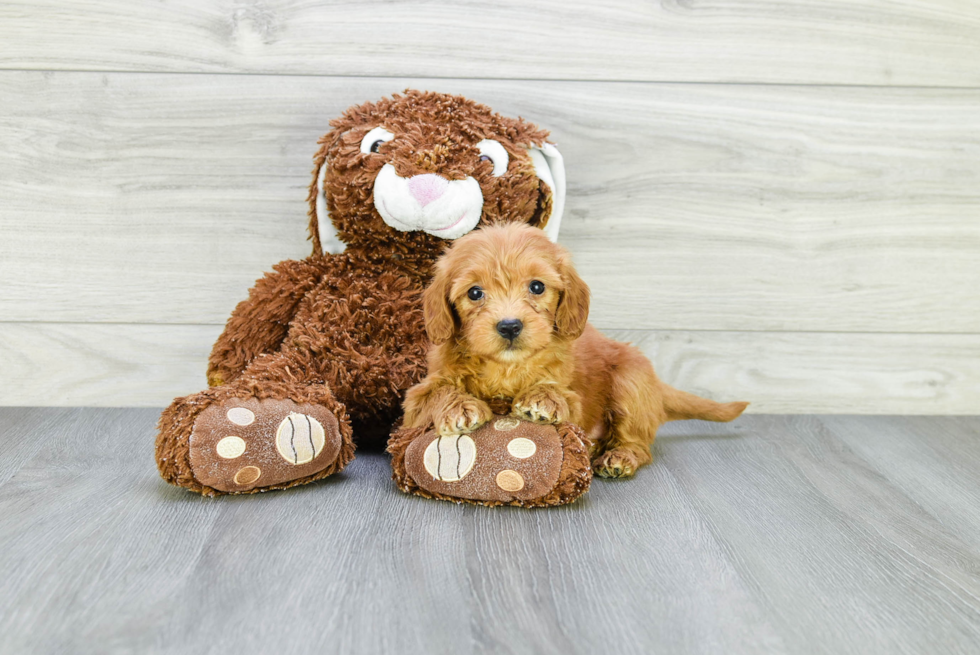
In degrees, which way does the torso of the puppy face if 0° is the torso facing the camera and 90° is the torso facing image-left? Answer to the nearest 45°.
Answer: approximately 45°

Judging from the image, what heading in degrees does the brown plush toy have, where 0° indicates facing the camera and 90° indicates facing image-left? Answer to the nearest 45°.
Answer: approximately 0°
